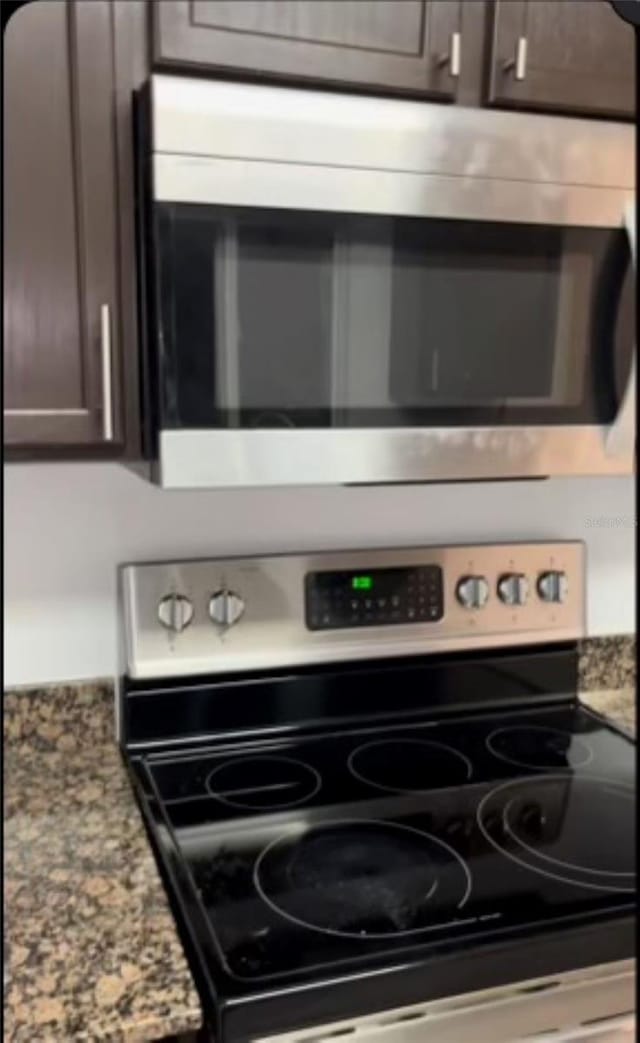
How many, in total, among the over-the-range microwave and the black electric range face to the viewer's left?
0

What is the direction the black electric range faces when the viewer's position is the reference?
facing the viewer and to the right of the viewer
